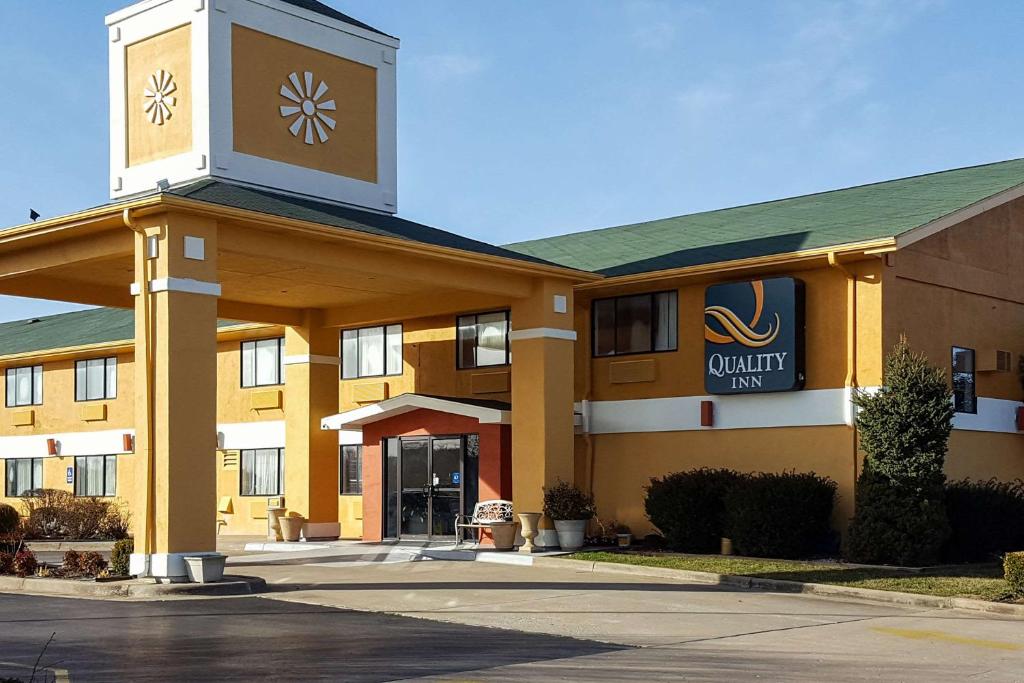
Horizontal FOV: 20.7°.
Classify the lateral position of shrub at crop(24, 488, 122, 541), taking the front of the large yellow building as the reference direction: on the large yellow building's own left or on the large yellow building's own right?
on the large yellow building's own right

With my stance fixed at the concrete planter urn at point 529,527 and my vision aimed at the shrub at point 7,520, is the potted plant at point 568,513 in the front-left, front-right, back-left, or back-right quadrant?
back-right

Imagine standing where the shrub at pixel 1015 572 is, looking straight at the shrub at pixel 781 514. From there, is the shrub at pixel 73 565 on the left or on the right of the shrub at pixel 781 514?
left

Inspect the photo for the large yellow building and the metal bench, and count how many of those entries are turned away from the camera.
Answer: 0

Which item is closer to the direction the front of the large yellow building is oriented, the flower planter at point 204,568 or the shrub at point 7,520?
the flower planter

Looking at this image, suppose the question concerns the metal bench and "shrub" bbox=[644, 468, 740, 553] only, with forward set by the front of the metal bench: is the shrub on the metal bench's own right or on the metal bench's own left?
on the metal bench's own left

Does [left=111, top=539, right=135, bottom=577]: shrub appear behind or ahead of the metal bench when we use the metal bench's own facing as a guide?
ahead

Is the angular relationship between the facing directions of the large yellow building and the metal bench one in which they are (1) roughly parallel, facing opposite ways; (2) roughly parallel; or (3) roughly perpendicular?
roughly parallel

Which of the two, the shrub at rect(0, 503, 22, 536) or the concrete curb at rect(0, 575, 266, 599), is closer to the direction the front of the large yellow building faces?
the concrete curb

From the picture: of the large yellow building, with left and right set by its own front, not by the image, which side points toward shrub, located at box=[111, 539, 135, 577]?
front

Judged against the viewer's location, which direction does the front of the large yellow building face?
facing the viewer and to the left of the viewer
